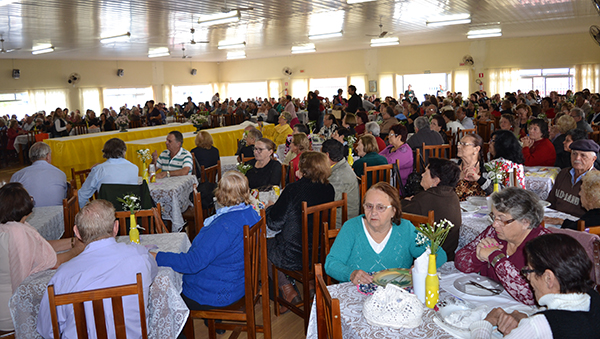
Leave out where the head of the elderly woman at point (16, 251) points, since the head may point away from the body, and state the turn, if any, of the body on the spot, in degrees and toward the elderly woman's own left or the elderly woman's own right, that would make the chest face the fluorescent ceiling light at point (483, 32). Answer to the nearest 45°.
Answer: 0° — they already face it

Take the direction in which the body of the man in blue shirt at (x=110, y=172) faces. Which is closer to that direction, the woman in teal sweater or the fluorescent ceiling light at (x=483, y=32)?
the fluorescent ceiling light

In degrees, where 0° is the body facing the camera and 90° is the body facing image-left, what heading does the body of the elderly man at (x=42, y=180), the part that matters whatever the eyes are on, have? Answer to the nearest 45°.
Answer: approximately 180°

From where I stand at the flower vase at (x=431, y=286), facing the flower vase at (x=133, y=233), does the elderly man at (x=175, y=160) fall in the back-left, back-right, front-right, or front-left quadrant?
front-right

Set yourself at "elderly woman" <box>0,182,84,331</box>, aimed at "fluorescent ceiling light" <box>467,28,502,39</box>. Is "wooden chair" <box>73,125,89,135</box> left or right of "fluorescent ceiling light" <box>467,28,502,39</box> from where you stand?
left

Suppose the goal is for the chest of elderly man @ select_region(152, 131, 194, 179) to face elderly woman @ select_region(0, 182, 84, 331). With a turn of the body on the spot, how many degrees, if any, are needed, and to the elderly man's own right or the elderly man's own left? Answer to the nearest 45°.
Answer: approximately 45° to the elderly man's own left

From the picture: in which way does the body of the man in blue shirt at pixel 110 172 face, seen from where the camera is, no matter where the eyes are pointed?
away from the camera

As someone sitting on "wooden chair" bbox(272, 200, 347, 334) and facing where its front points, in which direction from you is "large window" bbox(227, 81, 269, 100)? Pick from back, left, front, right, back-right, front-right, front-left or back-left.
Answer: front-right

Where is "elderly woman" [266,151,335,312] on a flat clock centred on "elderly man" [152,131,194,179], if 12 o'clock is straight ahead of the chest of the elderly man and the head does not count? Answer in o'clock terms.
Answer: The elderly woman is roughly at 10 o'clock from the elderly man.

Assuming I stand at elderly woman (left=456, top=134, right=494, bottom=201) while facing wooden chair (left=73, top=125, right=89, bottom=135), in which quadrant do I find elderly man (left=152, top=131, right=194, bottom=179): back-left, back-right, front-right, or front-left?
front-left

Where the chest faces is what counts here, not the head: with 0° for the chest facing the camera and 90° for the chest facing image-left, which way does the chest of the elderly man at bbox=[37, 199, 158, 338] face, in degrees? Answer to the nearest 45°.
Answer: approximately 180°

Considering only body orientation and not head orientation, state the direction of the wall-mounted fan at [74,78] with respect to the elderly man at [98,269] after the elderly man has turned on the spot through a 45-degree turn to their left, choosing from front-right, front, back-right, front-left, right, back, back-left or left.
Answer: front-right

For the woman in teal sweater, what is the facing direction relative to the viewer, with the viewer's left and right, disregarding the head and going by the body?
facing the viewer

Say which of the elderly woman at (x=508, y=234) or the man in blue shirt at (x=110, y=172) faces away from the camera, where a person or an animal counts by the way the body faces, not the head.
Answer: the man in blue shirt

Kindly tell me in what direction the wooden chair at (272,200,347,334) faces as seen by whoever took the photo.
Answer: facing away from the viewer and to the left of the viewer

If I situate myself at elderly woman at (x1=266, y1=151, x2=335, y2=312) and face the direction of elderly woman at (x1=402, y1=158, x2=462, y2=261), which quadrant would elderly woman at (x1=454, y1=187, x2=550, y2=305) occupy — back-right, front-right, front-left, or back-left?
front-right

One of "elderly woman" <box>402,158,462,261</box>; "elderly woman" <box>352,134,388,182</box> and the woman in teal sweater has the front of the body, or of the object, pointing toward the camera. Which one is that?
the woman in teal sweater
